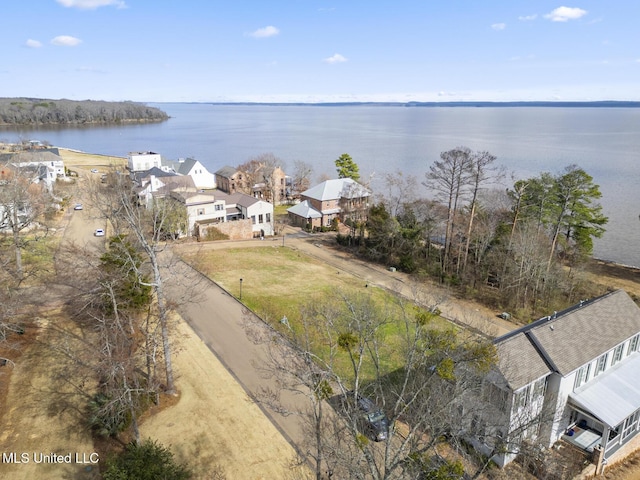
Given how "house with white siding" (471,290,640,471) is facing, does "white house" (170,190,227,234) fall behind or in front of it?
behind

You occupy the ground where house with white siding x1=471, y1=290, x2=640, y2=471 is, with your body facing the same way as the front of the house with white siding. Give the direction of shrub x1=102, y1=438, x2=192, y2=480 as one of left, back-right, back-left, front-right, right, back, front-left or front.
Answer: right

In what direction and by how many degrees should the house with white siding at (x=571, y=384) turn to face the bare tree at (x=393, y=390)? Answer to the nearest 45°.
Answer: approximately 90° to its right

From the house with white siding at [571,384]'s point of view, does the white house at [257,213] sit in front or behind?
behind

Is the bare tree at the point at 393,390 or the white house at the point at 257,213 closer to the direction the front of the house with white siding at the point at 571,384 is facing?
the bare tree

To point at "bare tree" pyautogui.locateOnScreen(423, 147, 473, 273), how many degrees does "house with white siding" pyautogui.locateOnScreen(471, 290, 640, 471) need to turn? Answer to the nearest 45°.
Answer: approximately 180°
